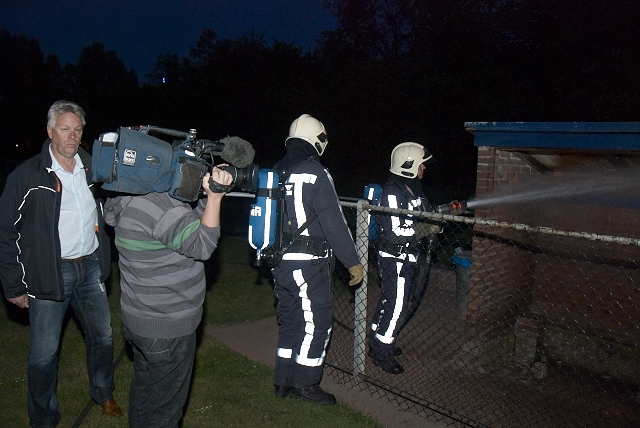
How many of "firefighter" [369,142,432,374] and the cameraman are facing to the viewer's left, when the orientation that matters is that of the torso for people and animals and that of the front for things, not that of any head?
0

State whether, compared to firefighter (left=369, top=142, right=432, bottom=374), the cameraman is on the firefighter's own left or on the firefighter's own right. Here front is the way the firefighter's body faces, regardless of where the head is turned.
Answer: on the firefighter's own right

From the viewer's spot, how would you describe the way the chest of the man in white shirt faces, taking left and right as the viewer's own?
facing the viewer and to the right of the viewer

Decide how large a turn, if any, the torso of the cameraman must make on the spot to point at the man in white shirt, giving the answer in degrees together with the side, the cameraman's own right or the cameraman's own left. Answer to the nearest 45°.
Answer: approximately 90° to the cameraman's own left

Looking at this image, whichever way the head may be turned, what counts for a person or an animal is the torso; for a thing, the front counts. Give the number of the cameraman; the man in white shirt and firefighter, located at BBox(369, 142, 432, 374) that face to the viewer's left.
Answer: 0

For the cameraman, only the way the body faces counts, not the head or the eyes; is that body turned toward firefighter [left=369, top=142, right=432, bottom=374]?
yes

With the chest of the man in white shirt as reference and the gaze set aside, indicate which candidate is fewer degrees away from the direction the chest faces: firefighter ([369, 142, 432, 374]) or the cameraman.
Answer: the cameraman

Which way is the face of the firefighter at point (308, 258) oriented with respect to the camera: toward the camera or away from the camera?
away from the camera

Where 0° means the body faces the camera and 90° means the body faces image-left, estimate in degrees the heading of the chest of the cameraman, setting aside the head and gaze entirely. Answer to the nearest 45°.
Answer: approximately 225°

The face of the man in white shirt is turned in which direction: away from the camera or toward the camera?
toward the camera

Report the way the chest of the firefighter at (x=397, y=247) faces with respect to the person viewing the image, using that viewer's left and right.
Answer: facing to the right of the viewer

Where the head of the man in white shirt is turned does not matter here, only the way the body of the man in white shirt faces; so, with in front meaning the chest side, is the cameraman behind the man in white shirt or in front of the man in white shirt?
in front

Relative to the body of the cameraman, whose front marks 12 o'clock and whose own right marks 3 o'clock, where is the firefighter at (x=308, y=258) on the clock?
The firefighter is roughly at 12 o'clock from the cameraman.

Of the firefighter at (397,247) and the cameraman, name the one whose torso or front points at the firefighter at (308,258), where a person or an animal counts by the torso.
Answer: the cameraman
